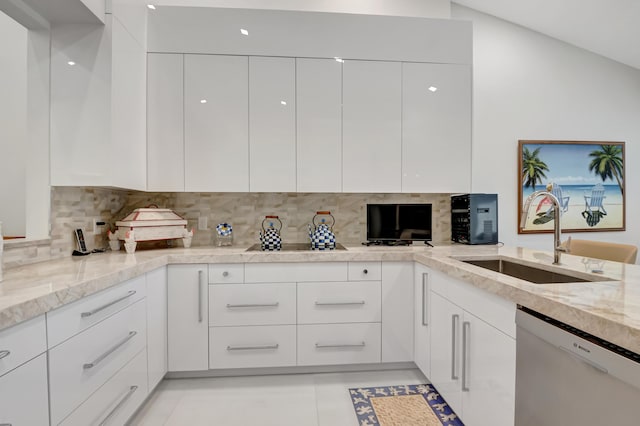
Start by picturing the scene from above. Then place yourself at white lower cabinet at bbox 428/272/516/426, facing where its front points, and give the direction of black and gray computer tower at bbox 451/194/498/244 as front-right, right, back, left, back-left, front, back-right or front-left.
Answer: back-right

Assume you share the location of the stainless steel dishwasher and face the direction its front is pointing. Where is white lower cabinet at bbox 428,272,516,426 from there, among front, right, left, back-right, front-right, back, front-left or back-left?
right

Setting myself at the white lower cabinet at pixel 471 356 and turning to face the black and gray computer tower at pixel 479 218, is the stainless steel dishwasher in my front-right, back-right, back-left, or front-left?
back-right

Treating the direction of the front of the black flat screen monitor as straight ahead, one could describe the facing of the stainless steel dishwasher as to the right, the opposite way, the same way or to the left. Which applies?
to the right

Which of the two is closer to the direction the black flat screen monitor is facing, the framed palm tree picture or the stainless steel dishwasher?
the stainless steel dishwasher

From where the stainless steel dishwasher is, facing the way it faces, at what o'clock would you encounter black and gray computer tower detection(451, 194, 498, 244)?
The black and gray computer tower is roughly at 4 o'clock from the stainless steel dishwasher.

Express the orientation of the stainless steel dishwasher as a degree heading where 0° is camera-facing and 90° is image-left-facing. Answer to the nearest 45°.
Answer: approximately 45°

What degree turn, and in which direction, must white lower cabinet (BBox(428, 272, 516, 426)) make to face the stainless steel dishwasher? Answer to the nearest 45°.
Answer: approximately 90° to its left

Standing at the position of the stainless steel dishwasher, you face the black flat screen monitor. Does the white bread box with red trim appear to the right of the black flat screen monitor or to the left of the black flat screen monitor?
left

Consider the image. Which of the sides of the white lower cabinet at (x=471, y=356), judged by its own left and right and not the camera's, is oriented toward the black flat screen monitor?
right

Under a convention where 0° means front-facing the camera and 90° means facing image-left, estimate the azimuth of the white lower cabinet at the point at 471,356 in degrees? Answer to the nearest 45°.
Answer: approximately 45°
